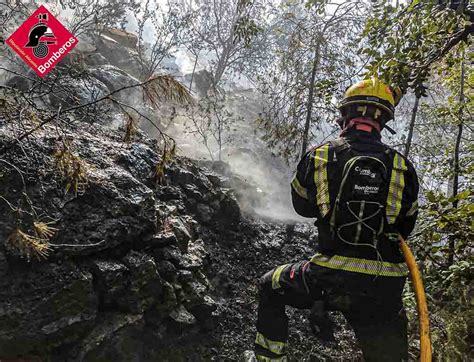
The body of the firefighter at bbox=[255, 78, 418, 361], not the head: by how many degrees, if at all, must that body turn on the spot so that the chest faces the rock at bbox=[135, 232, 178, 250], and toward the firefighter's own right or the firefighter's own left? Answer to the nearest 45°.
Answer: approximately 45° to the firefighter's own left

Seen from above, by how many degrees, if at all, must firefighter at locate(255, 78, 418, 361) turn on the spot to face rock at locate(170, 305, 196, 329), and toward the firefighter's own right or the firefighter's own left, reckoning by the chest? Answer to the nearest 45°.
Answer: approximately 45° to the firefighter's own left

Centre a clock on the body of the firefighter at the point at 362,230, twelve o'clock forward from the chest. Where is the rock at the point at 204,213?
The rock is roughly at 11 o'clock from the firefighter.

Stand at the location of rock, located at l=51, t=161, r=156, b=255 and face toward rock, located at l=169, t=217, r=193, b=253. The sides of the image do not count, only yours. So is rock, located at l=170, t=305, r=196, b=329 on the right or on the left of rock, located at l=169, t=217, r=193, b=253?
right

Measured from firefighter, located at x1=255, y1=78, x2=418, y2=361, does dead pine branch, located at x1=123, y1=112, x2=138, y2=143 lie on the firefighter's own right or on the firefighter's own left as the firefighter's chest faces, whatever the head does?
on the firefighter's own left

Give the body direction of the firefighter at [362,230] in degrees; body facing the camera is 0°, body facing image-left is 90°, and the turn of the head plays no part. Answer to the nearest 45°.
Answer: approximately 180°

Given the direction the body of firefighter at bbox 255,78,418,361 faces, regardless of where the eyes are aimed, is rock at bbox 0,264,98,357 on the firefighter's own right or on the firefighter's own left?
on the firefighter's own left

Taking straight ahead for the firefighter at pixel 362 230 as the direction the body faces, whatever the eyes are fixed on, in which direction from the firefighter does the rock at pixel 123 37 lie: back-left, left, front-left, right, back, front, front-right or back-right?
front-left

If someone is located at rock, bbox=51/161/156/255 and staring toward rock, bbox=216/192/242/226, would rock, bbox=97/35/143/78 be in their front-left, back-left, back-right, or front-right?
front-left

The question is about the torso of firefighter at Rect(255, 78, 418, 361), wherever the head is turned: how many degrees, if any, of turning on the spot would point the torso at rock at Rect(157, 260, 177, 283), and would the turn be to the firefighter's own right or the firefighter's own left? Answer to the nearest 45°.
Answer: approximately 45° to the firefighter's own left

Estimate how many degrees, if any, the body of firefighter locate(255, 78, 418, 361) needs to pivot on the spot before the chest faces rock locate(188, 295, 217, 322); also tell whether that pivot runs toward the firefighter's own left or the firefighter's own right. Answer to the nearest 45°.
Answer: approximately 45° to the firefighter's own left
